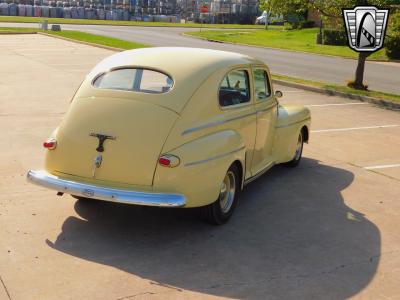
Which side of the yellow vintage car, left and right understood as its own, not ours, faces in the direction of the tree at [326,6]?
front

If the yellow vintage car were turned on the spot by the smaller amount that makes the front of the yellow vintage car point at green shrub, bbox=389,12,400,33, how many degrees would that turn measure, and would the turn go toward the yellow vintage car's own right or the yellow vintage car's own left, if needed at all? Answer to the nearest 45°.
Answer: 0° — it already faces it

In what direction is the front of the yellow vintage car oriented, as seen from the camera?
facing away from the viewer and to the right of the viewer

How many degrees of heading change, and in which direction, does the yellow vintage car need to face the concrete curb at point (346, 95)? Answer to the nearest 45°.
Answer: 0° — it already faces it

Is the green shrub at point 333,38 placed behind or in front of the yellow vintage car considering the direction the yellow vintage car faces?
in front
